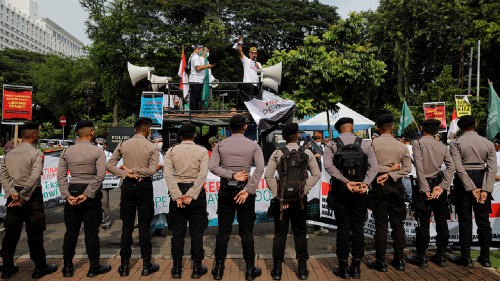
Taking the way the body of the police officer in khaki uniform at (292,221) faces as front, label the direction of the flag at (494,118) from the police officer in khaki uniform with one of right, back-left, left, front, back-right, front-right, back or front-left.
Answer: front-right

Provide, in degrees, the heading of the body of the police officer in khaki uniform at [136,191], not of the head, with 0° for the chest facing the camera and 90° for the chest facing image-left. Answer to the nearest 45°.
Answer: approximately 180°

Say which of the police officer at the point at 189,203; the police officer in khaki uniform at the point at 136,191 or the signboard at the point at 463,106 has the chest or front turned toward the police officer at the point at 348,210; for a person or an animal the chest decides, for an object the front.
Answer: the signboard

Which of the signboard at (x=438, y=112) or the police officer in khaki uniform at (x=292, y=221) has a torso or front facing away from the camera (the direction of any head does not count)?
the police officer in khaki uniform

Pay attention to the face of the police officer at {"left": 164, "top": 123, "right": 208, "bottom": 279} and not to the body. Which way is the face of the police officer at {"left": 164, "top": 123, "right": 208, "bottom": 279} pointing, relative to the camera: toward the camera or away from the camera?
away from the camera

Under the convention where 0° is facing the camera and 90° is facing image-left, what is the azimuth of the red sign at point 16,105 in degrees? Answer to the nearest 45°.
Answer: approximately 0°

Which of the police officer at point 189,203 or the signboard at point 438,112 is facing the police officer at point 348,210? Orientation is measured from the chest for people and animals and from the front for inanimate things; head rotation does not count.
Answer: the signboard

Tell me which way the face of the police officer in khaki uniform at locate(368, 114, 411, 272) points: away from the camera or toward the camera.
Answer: away from the camera

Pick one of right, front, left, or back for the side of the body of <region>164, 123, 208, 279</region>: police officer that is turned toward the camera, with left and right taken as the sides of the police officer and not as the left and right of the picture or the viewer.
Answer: back

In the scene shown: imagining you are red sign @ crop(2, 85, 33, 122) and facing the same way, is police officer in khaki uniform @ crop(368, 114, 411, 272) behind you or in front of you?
in front

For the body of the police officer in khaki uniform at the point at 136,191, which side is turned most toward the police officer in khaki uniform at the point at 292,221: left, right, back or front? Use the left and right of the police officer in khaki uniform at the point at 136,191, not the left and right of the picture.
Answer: right

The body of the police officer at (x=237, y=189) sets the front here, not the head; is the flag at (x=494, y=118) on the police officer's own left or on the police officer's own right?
on the police officer's own right

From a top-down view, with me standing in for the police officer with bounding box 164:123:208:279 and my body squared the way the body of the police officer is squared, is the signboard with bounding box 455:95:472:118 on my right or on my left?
on my right

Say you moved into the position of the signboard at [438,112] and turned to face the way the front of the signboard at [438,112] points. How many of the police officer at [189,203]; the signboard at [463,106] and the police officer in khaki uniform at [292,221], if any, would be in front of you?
2

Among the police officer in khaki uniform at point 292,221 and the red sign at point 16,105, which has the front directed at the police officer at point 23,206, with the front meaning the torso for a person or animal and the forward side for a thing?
the red sign

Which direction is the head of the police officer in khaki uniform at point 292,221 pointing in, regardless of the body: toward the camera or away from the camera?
away from the camera

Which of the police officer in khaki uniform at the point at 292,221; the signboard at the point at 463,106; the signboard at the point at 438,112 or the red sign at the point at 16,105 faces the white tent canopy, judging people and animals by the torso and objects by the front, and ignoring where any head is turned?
the police officer in khaki uniform

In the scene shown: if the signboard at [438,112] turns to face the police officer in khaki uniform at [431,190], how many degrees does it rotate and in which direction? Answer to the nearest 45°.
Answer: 0° — it already faces them
